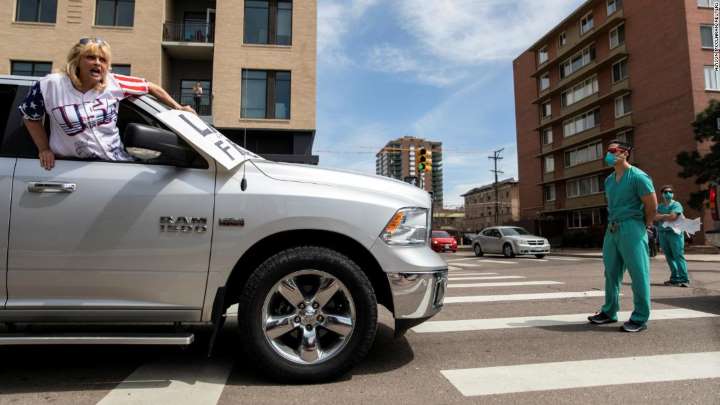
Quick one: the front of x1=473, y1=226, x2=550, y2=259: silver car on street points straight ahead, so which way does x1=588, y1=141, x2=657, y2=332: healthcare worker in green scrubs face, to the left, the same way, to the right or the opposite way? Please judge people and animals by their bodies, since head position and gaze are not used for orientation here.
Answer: to the right

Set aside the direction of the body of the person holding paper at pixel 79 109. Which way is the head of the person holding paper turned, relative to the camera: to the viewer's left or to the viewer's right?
to the viewer's right

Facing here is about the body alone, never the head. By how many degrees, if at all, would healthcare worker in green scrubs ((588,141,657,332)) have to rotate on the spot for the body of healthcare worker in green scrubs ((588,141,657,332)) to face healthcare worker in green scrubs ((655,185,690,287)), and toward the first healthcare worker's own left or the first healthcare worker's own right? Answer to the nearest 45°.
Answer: approximately 135° to the first healthcare worker's own right

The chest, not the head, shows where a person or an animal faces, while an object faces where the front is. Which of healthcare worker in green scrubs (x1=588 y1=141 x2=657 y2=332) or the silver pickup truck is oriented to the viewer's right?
the silver pickup truck

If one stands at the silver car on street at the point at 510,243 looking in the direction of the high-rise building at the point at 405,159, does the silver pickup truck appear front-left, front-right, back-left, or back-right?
back-left

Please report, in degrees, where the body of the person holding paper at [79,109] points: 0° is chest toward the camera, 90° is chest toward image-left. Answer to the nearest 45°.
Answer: approximately 315°

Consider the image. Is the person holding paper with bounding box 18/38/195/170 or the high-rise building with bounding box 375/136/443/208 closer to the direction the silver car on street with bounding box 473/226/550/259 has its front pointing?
the person holding paper

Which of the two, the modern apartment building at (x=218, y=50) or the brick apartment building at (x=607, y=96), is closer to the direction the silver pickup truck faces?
the brick apartment building
